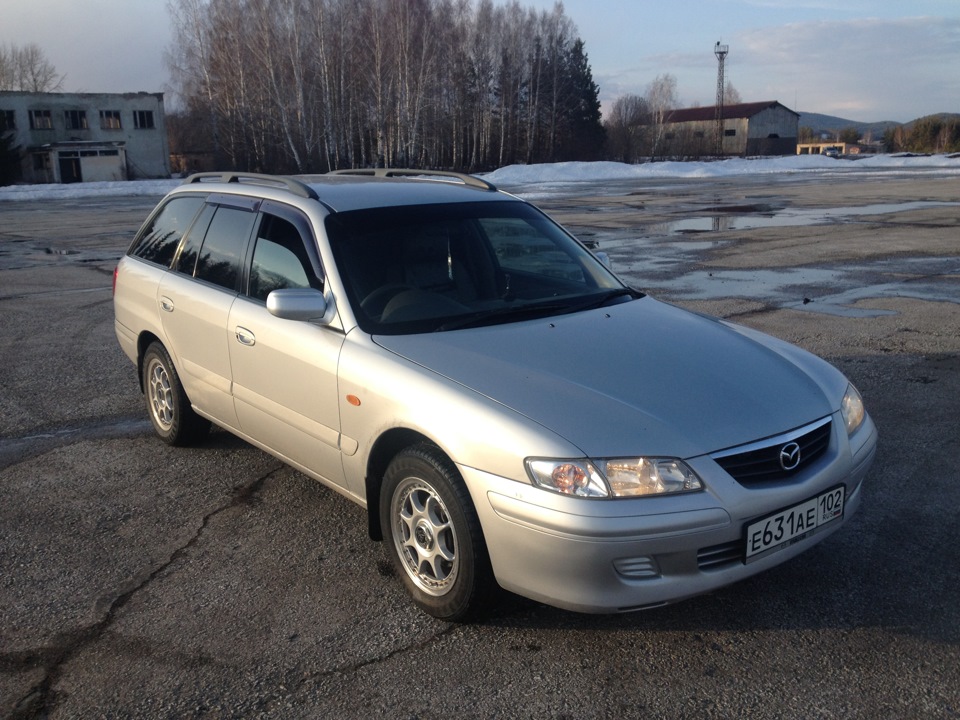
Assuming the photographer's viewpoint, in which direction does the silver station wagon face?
facing the viewer and to the right of the viewer
